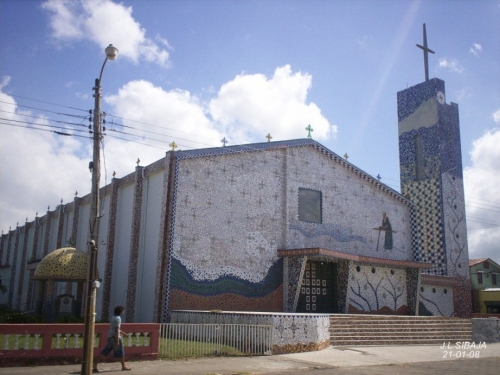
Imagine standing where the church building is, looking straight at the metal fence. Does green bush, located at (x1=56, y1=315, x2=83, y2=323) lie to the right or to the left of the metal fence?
right

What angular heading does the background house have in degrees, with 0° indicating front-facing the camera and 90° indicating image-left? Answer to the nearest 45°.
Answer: approximately 0°

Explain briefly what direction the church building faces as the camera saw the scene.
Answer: facing the viewer and to the right of the viewer

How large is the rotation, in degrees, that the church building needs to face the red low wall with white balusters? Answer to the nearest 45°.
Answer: approximately 90° to its right

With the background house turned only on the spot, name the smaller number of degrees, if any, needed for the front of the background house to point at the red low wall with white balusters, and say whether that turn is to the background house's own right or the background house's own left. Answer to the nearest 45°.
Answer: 0° — it already faces it

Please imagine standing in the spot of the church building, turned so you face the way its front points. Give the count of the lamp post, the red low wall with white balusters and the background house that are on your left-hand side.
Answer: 1

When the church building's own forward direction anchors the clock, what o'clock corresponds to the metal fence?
The metal fence is roughly at 2 o'clock from the church building.

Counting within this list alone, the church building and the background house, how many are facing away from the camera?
0

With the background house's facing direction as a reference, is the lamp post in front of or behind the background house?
in front

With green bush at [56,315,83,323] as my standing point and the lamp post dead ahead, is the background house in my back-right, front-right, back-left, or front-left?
back-left
